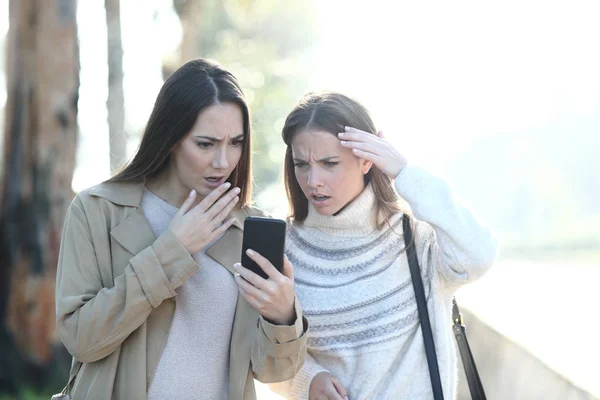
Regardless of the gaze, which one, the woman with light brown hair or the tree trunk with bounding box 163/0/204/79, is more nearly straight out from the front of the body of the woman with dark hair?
the woman with light brown hair

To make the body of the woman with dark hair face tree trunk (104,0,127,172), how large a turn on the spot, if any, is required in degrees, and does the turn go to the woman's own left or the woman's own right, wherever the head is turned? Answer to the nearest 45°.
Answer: approximately 135° to the woman's own left

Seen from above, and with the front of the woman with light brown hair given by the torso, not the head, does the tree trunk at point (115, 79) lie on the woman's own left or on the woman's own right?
on the woman's own right

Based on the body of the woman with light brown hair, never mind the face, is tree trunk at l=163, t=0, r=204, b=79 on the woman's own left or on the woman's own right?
on the woman's own right

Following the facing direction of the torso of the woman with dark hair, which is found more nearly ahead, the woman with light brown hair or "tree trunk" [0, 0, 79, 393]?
the woman with light brown hair

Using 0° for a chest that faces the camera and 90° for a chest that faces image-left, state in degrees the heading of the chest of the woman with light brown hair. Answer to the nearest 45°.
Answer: approximately 45°

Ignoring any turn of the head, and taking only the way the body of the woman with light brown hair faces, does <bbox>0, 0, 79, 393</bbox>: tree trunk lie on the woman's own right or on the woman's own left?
on the woman's own right

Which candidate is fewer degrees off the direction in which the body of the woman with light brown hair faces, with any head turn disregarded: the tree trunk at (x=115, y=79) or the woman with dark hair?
the woman with dark hair

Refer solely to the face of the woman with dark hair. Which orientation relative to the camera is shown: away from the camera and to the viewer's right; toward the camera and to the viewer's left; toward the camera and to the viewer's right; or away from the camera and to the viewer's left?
toward the camera and to the viewer's right

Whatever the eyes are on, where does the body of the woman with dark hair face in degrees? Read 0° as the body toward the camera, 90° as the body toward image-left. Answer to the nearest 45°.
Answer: approximately 315°
